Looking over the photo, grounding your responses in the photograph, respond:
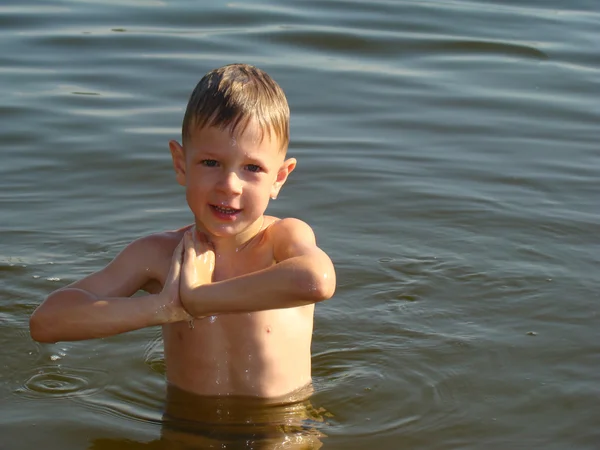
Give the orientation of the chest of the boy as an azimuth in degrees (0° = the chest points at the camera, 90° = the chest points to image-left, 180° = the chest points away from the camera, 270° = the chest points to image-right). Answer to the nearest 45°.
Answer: approximately 0°
